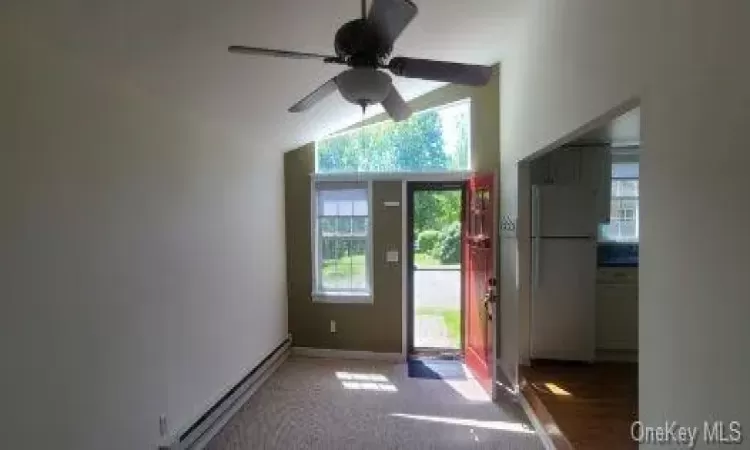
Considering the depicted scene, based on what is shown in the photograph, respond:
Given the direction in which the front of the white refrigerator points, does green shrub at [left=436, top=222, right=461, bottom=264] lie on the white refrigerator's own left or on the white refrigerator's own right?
on the white refrigerator's own right

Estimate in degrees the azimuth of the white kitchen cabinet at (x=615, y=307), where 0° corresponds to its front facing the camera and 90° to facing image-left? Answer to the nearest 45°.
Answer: approximately 0°

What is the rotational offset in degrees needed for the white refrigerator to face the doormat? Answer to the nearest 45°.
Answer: approximately 90° to its right

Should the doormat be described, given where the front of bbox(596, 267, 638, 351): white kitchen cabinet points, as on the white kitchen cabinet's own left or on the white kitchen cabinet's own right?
on the white kitchen cabinet's own right

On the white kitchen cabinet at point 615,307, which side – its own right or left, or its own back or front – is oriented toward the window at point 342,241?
right

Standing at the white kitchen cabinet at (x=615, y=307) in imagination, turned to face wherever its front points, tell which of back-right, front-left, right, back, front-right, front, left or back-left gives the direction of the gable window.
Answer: right

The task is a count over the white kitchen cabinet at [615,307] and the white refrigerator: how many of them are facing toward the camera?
2

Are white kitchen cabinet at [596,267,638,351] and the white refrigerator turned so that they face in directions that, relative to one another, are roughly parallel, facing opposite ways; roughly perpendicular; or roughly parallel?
roughly parallel

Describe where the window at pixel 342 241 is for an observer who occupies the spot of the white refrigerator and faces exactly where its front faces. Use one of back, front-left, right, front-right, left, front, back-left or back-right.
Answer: right

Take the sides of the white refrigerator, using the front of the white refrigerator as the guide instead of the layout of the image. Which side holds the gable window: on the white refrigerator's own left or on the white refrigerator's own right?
on the white refrigerator's own right

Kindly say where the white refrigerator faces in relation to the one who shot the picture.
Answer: facing the viewer

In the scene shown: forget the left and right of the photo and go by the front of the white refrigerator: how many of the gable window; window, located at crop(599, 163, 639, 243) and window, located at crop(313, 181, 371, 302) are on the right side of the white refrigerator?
2
